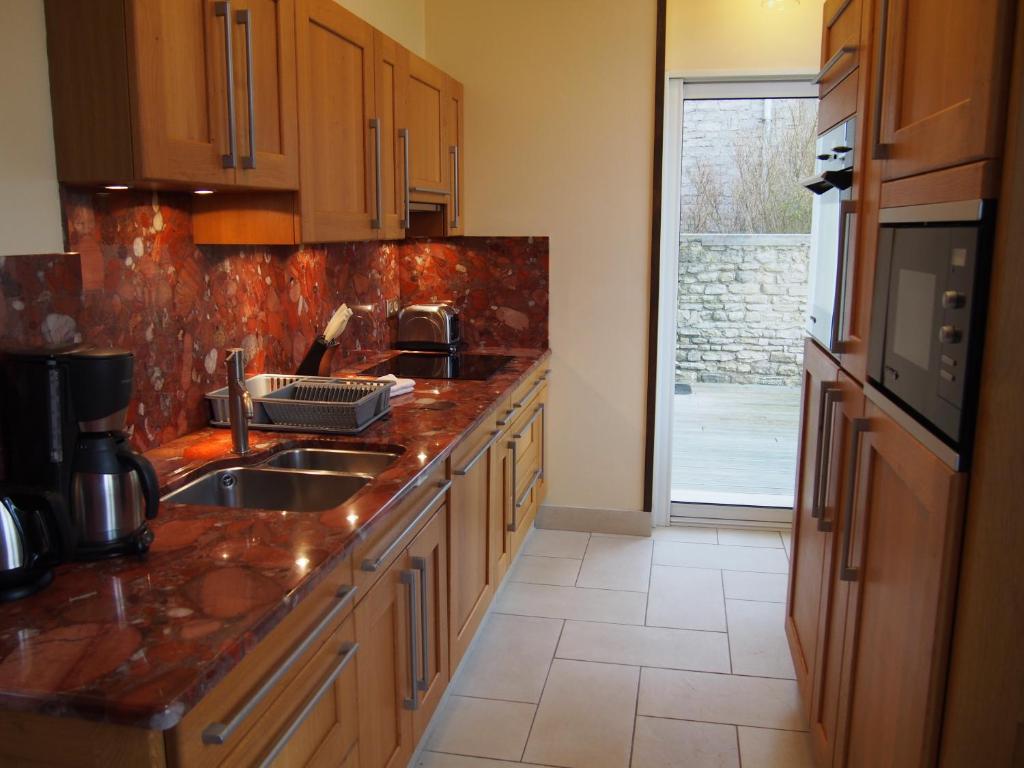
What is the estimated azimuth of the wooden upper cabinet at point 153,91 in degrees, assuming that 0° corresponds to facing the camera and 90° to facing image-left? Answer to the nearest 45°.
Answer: approximately 315°

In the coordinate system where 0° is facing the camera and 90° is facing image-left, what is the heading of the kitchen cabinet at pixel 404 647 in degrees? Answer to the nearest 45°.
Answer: approximately 315°

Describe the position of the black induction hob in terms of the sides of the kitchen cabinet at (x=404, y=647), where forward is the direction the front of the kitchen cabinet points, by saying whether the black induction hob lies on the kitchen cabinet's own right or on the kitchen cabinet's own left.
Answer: on the kitchen cabinet's own left

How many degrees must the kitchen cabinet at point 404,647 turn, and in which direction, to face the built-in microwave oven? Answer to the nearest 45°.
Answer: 0° — it already faces it

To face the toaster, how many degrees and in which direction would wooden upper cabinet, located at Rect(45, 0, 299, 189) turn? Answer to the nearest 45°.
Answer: approximately 90° to its left

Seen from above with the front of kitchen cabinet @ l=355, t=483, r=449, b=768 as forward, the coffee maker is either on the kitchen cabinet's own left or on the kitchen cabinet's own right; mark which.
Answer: on the kitchen cabinet's own right

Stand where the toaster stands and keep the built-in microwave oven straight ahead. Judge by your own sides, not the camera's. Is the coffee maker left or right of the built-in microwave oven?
right

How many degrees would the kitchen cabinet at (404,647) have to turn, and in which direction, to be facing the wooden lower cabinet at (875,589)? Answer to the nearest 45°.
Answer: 0° — it already faces it
